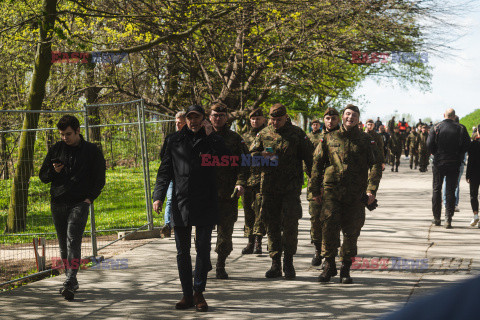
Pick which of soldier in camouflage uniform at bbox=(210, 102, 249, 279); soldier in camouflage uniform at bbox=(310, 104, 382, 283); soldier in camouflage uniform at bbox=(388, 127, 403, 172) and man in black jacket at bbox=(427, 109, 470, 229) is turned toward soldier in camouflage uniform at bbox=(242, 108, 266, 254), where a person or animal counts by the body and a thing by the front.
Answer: soldier in camouflage uniform at bbox=(388, 127, 403, 172)

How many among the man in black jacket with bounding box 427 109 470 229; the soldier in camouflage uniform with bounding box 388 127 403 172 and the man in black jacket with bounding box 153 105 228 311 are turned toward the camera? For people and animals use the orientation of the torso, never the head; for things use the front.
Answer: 2

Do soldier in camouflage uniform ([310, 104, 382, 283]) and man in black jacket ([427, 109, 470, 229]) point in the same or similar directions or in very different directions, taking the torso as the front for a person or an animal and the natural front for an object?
very different directions

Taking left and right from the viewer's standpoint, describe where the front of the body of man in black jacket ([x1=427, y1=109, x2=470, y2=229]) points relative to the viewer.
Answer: facing away from the viewer

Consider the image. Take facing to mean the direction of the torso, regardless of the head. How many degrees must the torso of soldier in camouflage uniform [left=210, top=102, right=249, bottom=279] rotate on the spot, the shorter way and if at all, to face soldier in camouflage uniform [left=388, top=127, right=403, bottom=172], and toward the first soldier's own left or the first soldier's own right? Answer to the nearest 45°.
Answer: approximately 180°

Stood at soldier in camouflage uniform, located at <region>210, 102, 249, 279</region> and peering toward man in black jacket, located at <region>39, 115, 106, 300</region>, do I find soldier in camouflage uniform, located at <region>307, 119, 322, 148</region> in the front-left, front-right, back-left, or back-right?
back-right

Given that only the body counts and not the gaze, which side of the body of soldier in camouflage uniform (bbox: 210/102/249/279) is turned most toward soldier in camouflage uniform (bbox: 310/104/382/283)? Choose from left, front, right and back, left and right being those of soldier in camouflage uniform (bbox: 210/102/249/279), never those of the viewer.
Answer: left
